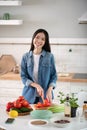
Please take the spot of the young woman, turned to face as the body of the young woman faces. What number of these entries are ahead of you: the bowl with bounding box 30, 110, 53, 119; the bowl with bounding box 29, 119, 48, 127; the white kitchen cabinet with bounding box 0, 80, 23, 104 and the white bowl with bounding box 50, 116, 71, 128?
3

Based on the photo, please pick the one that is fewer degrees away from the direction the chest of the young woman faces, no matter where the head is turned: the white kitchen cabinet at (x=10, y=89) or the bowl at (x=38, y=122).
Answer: the bowl

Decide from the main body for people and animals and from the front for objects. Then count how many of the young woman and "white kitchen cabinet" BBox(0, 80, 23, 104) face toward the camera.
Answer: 2

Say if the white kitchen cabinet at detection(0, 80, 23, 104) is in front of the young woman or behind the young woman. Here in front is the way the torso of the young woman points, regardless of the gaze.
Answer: behind

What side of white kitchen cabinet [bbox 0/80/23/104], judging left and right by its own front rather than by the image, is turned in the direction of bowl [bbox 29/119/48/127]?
front

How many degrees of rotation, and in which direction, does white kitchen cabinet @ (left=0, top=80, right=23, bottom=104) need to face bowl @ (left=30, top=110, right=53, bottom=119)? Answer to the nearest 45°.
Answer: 0° — it already faces it

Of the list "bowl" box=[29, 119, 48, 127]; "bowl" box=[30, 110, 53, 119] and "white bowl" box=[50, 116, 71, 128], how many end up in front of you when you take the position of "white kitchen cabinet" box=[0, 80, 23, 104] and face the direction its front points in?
3

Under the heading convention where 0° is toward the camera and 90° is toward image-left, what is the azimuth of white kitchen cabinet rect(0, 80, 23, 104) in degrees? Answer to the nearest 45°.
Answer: approximately 0°

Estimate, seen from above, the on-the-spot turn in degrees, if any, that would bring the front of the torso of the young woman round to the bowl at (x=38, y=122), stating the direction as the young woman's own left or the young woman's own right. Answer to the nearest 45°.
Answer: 0° — they already face it

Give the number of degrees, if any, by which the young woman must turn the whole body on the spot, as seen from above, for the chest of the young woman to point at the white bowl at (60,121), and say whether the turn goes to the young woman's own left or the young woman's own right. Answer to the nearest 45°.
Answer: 0° — they already face it
